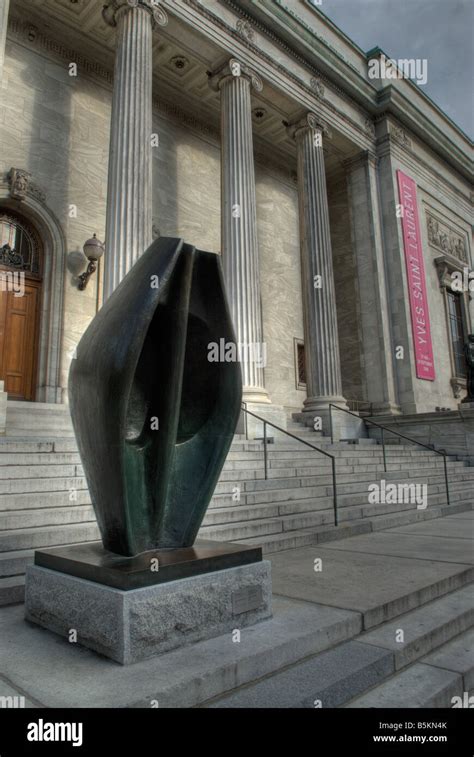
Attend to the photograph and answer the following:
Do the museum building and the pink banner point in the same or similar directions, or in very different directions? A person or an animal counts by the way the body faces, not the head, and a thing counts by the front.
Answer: same or similar directions

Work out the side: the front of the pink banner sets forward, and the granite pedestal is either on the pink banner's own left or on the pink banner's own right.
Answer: on the pink banner's own right

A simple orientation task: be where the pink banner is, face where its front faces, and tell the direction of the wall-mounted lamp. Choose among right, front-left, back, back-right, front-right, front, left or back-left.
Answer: right

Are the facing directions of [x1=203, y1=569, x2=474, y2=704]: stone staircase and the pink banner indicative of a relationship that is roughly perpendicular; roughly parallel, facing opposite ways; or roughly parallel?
roughly parallel

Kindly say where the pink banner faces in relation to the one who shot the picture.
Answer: facing the viewer and to the right of the viewer

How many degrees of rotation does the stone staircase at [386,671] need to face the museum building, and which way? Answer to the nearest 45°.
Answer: approximately 135° to its left

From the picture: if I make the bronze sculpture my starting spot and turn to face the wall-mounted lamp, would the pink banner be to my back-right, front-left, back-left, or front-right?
front-right

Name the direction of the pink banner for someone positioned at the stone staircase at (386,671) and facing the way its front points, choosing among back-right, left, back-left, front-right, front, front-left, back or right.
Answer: back-left

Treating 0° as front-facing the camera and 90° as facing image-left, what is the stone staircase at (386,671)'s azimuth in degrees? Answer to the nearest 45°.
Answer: approximately 315°

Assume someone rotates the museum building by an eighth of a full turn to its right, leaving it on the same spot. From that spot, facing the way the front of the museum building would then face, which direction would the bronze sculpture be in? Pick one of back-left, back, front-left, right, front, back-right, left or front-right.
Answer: front

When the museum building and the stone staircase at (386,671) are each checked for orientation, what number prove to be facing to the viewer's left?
0

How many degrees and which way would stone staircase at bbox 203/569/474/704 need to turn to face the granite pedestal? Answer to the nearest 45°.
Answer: approximately 135° to its right

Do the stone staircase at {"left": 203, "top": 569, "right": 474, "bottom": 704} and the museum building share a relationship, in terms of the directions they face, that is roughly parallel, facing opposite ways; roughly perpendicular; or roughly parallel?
roughly parallel

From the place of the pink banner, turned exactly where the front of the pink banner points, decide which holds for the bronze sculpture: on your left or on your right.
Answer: on your right

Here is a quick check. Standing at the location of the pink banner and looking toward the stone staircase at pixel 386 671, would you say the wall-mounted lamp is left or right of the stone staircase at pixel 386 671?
right

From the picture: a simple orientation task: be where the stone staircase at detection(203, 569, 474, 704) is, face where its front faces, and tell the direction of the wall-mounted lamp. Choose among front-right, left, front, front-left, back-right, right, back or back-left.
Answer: back

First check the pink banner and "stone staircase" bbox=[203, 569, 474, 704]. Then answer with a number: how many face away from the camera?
0

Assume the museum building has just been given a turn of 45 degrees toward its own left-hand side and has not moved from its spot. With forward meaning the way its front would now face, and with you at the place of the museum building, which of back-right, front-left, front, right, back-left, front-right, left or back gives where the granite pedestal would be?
right
